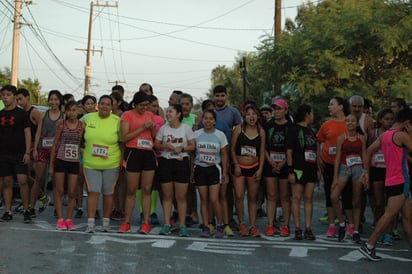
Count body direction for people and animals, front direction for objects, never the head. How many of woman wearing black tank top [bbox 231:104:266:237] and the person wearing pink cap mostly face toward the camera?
2

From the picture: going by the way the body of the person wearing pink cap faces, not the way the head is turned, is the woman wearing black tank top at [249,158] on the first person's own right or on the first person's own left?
on the first person's own right

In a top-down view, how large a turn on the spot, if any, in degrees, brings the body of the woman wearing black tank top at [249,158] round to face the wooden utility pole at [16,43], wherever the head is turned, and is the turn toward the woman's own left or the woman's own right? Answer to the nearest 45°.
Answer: approximately 135° to the woman's own right

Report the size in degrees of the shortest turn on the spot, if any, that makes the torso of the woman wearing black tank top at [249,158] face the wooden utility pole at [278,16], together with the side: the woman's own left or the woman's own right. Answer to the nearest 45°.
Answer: approximately 180°

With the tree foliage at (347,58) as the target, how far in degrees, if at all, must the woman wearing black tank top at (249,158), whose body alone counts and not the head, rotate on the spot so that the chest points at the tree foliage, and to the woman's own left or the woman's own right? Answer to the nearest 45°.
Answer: approximately 180°

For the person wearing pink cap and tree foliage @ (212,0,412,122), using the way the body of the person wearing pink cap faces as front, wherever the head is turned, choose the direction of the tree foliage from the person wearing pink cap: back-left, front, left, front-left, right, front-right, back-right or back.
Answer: back

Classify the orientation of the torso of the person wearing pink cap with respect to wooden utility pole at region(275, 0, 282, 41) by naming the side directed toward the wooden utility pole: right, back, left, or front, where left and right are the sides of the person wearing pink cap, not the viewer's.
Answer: back

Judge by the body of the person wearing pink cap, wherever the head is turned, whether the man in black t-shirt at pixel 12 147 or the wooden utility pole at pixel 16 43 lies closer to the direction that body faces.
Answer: the man in black t-shirt

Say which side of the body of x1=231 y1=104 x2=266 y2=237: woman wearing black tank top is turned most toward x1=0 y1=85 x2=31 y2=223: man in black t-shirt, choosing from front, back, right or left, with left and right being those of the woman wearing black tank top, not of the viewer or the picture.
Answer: right

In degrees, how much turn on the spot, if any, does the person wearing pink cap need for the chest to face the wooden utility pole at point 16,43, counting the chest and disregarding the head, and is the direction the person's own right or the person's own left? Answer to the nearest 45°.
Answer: approximately 135° to the person's own right
